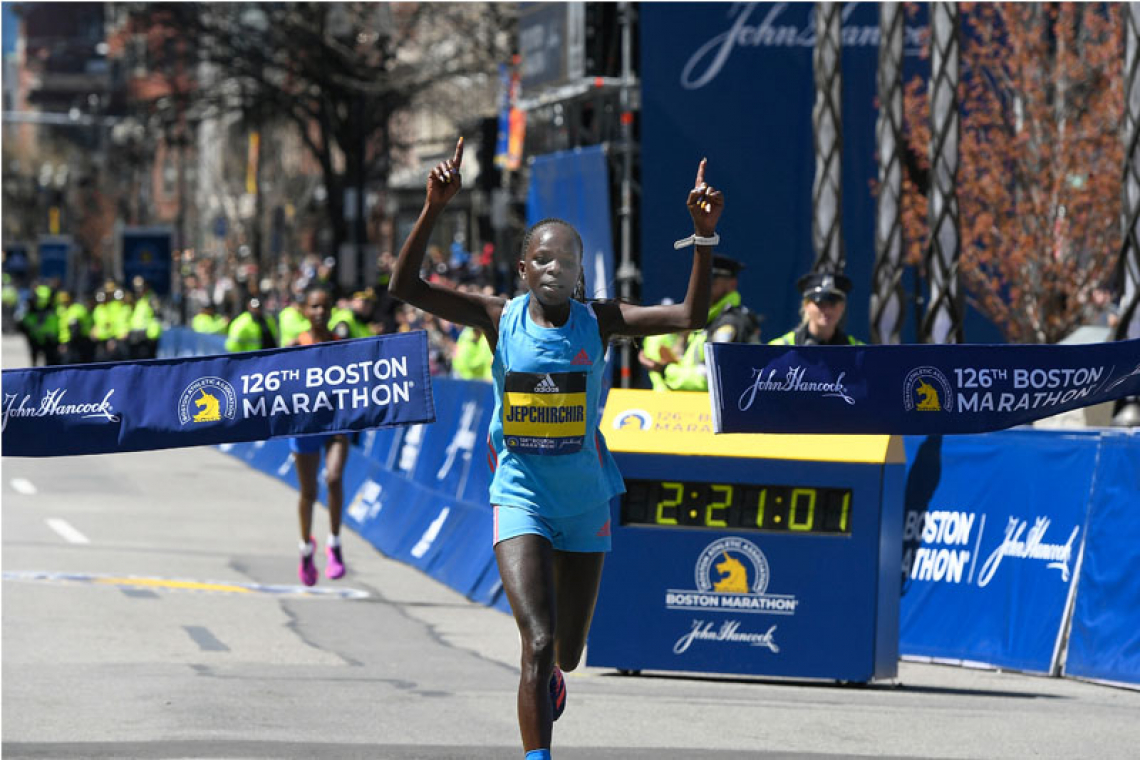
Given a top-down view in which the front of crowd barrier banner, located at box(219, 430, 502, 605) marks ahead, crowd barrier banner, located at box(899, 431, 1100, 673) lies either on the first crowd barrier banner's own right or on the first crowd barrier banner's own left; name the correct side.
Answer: on the first crowd barrier banner's own left

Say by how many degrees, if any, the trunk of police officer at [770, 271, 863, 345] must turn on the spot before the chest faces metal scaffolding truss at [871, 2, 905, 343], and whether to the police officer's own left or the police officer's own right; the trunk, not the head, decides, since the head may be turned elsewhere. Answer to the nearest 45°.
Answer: approximately 180°
